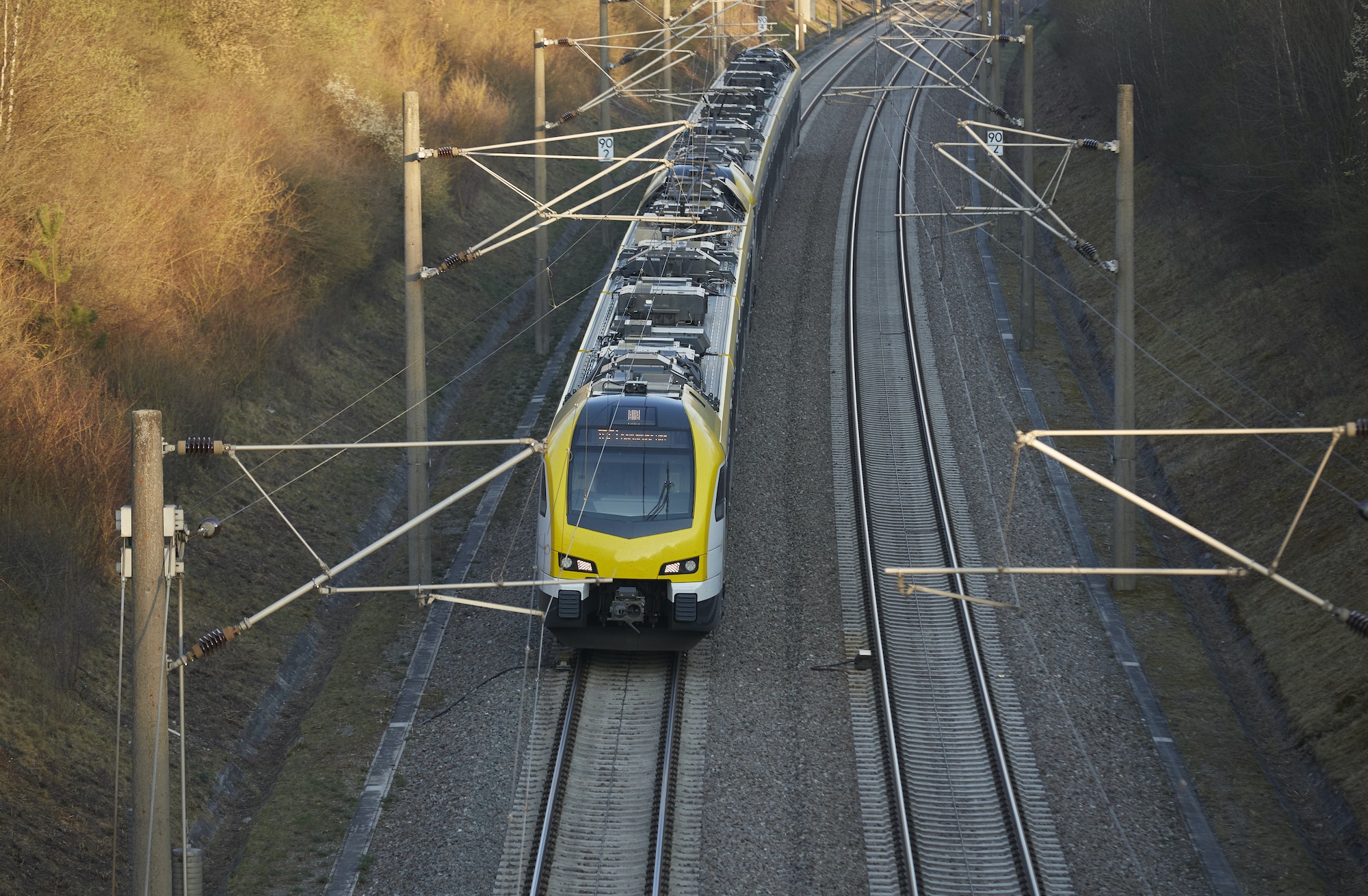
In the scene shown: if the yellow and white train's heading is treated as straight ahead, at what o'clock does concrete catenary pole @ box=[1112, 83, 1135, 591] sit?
The concrete catenary pole is roughly at 11 o'clock from the yellow and white train.

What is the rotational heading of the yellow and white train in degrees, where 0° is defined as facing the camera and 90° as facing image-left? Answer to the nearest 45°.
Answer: approximately 0°

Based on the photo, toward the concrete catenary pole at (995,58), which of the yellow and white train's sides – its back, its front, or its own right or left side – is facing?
back

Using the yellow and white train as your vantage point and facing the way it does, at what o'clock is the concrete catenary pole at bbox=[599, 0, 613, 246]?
The concrete catenary pole is roughly at 6 o'clock from the yellow and white train.

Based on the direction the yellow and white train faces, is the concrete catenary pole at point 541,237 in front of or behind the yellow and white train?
behind

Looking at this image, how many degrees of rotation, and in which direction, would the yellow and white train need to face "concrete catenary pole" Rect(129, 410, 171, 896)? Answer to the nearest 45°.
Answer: approximately 45° to its right
